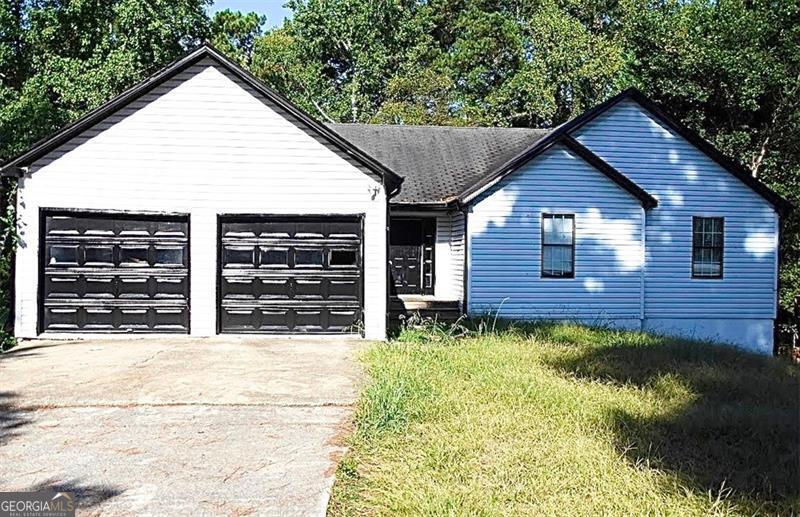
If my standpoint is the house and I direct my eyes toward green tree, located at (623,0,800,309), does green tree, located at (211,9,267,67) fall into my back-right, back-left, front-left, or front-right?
front-left

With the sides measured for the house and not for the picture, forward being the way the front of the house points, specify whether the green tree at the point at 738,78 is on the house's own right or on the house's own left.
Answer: on the house's own left

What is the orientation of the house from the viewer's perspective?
toward the camera

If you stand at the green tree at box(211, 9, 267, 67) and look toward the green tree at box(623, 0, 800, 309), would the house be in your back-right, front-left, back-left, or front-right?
front-right

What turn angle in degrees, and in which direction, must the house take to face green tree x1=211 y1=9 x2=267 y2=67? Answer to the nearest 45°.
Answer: approximately 180°
